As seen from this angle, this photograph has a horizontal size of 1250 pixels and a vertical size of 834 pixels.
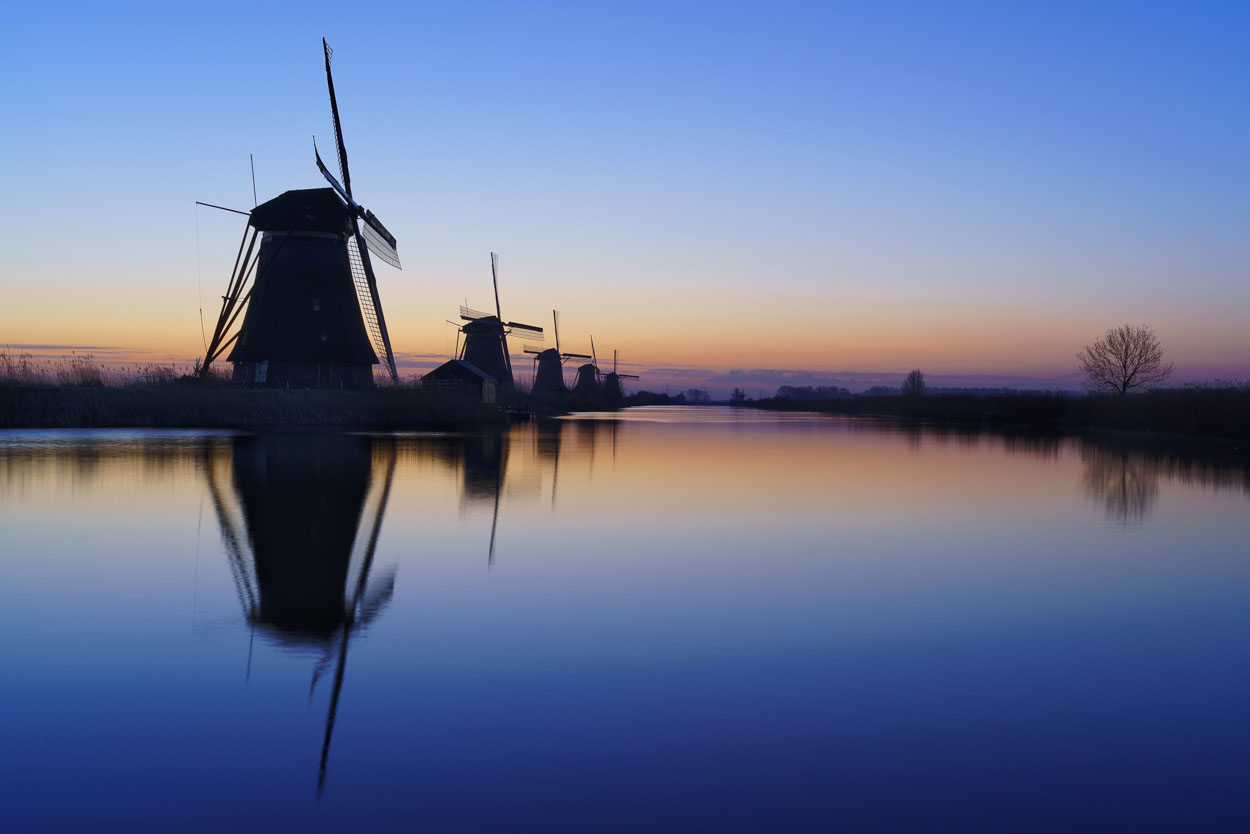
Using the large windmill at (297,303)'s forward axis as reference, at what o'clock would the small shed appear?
The small shed is roughly at 10 o'clock from the large windmill.

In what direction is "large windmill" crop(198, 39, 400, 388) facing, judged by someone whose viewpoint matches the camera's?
facing to the right of the viewer
